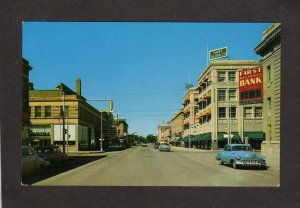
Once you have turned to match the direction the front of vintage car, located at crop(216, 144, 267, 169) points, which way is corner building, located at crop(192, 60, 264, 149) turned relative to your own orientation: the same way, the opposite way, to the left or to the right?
to the right

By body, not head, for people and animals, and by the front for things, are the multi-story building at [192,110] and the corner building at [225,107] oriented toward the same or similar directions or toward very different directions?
same or similar directions

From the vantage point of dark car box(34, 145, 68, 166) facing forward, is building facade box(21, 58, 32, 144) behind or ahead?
ahead

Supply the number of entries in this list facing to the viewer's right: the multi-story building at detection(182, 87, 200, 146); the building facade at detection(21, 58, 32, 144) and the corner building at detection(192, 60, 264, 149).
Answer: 1

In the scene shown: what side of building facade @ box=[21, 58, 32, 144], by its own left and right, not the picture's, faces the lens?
right

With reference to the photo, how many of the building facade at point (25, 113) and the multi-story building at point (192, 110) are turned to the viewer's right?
1

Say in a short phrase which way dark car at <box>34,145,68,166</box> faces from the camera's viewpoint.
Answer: facing the viewer and to the left of the viewer

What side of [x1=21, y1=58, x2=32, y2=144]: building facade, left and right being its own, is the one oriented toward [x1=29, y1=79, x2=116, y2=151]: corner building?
left

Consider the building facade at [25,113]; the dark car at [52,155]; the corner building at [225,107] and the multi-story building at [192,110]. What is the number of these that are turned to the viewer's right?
1

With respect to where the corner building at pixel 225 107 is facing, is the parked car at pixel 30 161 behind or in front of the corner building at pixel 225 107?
in front

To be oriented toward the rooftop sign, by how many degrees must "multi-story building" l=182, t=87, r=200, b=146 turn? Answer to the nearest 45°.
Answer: approximately 45° to its left

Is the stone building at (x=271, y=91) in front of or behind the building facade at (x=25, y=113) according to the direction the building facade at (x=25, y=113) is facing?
in front
